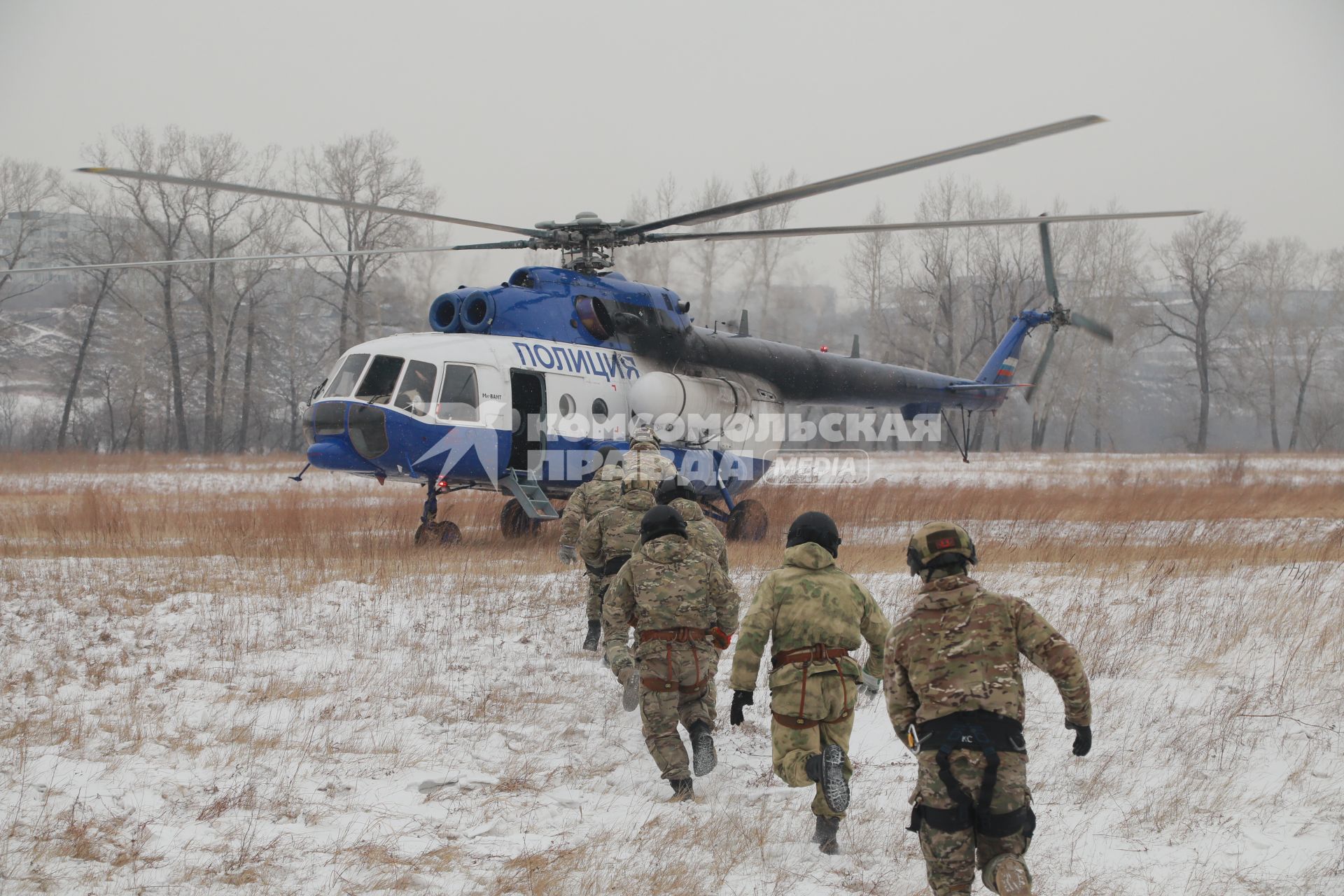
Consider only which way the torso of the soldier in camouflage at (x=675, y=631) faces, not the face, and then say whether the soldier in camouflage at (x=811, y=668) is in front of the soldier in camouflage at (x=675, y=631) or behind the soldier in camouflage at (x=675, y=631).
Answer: behind

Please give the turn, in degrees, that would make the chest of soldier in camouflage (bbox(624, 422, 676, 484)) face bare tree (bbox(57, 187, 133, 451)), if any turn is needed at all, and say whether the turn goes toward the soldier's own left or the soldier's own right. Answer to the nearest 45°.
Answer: approximately 45° to the soldier's own left

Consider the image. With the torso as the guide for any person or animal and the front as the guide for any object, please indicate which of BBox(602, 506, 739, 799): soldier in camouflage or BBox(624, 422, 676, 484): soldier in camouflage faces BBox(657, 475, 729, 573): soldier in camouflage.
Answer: BBox(602, 506, 739, 799): soldier in camouflage

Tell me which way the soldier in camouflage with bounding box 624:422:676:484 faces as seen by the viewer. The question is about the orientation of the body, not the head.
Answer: away from the camera

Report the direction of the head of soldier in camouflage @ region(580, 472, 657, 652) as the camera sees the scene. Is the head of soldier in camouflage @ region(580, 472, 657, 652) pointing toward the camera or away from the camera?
away from the camera

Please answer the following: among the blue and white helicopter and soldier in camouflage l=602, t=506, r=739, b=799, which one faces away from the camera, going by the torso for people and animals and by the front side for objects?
the soldier in camouflage

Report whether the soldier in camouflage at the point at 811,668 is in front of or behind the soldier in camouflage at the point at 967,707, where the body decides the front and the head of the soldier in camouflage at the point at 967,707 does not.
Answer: in front

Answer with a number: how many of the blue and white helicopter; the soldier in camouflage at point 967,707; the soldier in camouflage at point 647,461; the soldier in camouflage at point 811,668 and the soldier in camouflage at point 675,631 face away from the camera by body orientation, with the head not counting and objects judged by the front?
4

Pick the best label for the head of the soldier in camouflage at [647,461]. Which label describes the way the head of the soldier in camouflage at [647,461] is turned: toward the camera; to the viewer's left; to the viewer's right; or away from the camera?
away from the camera

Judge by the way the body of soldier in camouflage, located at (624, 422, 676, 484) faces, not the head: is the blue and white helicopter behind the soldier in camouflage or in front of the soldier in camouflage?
in front

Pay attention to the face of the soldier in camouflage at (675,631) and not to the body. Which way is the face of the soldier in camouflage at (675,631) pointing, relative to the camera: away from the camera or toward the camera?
away from the camera

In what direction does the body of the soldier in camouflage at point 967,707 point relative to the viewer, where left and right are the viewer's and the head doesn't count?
facing away from the viewer

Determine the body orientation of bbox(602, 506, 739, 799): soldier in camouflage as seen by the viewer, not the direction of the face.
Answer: away from the camera

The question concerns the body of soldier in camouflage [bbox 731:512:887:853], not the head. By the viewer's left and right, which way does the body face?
facing away from the viewer

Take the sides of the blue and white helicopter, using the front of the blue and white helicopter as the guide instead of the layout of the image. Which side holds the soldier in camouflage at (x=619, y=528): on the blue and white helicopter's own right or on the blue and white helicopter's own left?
on the blue and white helicopter's own left

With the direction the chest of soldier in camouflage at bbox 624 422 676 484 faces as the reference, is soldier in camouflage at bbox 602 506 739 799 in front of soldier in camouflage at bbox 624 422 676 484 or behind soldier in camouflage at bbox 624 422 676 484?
behind

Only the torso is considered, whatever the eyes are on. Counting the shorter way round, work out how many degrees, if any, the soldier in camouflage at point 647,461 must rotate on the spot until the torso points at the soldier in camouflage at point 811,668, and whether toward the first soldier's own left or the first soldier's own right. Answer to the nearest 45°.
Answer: approximately 180°
